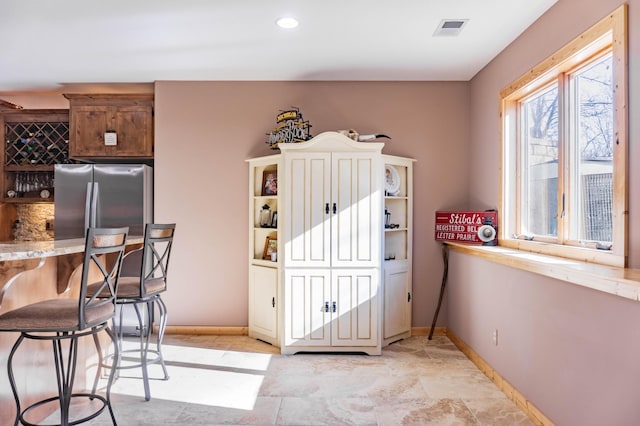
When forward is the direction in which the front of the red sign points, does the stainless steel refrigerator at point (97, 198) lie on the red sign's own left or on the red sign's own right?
on the red sign's own right

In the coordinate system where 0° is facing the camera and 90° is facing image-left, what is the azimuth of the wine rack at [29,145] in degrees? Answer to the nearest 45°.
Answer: approximately 0°

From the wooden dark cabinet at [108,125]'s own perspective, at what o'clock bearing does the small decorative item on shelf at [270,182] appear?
The small decorative item on shelf is roughly at 10 o'clock from the wooden dark cabinet.

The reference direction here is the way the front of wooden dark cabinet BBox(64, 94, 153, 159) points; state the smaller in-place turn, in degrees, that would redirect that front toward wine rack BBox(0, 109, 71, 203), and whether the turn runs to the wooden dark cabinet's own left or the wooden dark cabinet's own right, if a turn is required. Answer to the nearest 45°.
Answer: approximately 135° to the wooden dark cabinet's own right

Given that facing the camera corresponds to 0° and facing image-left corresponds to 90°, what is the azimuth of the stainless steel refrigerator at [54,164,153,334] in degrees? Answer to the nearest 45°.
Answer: approximately 0°
